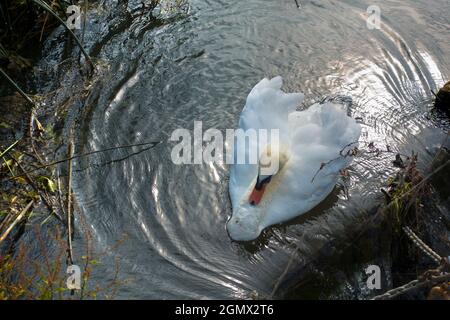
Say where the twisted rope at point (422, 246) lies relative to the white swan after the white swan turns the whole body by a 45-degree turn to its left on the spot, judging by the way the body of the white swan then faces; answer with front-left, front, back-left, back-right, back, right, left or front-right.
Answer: front-left

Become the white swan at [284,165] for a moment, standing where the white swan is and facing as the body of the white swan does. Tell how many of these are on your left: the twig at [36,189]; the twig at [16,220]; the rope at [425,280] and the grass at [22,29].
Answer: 1

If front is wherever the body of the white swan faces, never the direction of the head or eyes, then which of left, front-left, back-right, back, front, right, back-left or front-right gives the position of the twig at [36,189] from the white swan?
front-right

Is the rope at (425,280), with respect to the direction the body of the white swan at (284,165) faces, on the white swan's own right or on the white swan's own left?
on the white swan's own left

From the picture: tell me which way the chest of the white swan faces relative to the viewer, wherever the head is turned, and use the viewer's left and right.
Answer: facing the viewer and to the left of the viewer

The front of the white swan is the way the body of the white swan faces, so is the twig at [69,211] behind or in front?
in front

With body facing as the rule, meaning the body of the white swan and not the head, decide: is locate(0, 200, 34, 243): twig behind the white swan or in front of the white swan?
in front

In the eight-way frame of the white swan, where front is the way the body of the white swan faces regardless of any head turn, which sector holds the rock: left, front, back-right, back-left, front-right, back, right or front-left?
back
